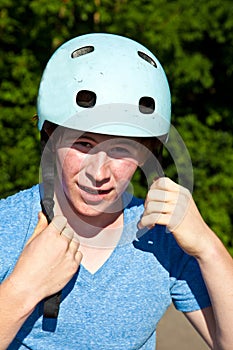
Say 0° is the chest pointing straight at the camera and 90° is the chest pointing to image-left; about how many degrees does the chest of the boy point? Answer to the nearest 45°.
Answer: approximately 0°
